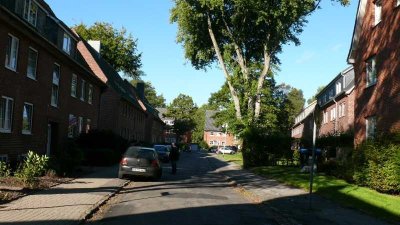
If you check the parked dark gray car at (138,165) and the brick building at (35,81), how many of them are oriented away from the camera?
1

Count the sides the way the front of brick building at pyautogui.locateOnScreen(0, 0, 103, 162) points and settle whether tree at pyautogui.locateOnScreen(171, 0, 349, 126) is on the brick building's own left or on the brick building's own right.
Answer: on the brick building's own left

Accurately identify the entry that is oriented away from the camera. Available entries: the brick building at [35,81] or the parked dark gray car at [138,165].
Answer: the parked dark gray car

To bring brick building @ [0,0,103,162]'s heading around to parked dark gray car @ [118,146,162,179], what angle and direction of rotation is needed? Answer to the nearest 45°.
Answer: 0° — it already faces it

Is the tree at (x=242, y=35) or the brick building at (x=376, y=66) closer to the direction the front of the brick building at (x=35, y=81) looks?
the brick building

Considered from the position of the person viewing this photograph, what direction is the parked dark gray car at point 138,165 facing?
facing away from the viewer

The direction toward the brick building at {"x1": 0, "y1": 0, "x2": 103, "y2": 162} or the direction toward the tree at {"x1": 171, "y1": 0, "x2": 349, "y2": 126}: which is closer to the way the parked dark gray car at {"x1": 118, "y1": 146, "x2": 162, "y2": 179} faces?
the tree

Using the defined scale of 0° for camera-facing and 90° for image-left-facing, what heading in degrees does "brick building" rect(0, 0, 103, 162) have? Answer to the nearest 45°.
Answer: approximately 315°

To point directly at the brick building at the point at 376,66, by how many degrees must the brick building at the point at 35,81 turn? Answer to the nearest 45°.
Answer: approximately 45° to its left

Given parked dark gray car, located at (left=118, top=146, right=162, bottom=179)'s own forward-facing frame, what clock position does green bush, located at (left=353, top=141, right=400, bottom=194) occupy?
The green bush is roughly at 4 o'clock from the parked dark gray car.
